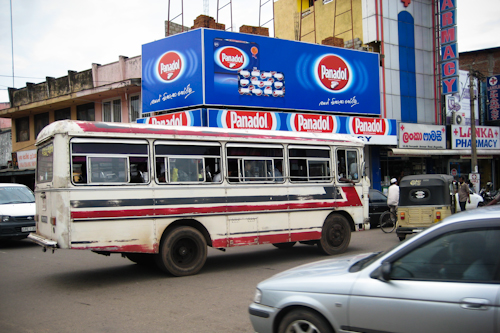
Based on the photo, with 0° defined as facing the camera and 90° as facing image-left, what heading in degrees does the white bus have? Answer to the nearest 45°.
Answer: approximately 225°

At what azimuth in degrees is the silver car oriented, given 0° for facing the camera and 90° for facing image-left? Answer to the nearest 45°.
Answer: approximately 90°

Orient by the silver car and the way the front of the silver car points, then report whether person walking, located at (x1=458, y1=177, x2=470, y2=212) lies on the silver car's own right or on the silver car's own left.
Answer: on the silver car's own right

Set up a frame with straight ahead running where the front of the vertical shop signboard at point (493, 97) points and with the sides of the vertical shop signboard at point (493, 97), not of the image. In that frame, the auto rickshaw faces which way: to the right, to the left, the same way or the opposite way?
the opposite way

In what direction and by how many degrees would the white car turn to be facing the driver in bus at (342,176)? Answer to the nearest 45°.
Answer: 0° — it already faces them

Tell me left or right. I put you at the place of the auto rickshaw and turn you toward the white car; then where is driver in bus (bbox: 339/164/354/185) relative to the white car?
left

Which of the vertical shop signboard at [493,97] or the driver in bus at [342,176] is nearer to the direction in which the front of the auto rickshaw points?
the vertical shop signboard

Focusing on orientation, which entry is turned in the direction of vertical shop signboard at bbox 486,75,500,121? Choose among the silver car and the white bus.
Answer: the white bus
